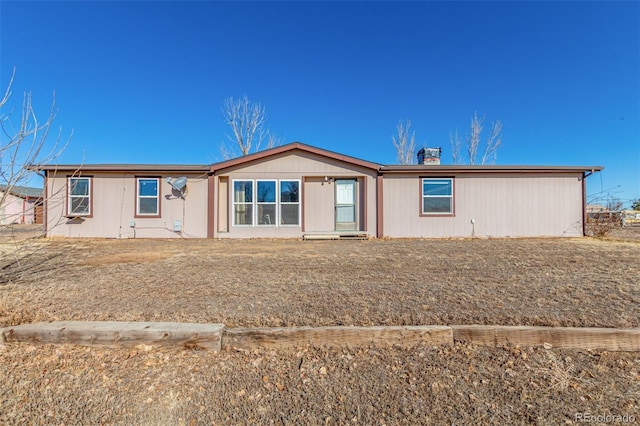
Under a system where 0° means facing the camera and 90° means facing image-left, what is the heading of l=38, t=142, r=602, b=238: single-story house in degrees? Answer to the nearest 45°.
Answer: approximately 0°

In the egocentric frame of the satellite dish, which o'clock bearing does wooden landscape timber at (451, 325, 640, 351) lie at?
The wooden landscape timber is roughly at 10 o'clock from the satellite dish.

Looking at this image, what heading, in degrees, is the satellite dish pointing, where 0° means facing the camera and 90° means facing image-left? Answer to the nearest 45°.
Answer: approximately 45°

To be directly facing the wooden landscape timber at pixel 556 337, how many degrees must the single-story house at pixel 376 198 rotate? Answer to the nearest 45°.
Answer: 0° — it already faces it
